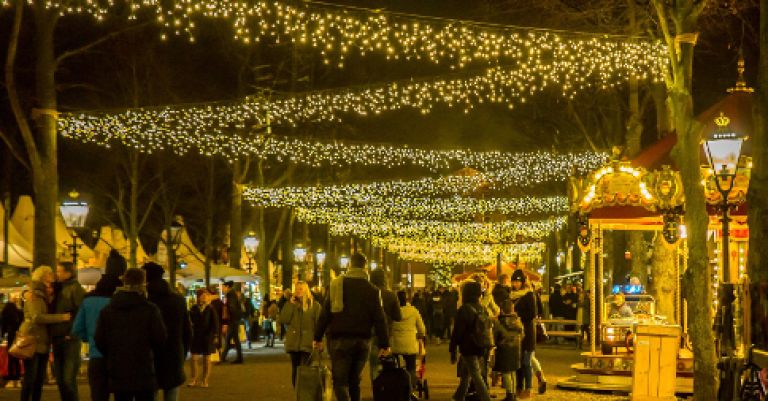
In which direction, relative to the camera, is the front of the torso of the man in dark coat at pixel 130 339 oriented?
away from the camera

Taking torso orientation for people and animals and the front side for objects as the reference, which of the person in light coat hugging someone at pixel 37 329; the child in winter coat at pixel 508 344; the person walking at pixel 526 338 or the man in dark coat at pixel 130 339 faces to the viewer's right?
the person in light coat hugging someone at pixel 37 329

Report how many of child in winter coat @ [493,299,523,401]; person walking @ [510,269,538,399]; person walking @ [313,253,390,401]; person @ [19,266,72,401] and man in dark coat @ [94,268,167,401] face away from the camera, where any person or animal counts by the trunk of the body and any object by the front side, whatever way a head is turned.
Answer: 3

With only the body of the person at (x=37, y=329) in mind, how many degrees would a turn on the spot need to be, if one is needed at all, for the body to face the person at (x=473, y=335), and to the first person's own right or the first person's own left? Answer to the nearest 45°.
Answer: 0° — they already face them

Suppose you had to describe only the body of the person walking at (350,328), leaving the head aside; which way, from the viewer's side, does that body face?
away from the camera

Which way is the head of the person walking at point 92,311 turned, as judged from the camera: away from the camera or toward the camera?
away from the camera

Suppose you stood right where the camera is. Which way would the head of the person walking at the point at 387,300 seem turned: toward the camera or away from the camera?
away from the camera

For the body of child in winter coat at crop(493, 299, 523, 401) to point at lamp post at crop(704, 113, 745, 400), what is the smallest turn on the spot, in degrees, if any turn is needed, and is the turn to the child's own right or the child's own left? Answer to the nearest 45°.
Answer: approximately 90° to the child's own right

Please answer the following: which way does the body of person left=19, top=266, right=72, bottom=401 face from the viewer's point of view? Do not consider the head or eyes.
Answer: to the viewer's right

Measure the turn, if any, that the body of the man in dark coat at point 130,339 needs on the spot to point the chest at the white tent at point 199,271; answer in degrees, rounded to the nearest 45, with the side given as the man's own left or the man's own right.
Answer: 0° — they already face it

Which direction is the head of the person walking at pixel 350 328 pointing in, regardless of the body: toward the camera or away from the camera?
away from the camera

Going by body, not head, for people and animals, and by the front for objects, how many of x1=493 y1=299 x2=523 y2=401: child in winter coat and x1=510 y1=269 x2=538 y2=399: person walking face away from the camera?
1

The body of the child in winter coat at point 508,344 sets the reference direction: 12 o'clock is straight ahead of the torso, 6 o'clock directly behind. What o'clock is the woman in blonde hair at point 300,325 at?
The woman in blonde hair is roughly at 9 o'clock from the child in winter coat.
